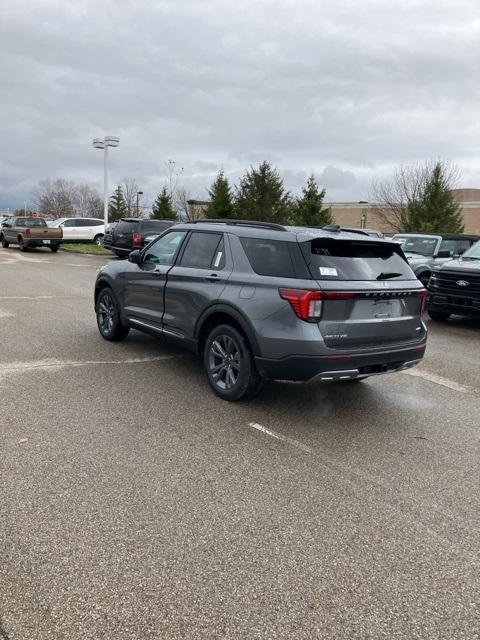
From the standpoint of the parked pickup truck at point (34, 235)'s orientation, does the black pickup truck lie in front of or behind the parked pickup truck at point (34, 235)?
behind

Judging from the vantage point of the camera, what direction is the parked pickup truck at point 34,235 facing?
facing away from the viewer and to the left of the viewer

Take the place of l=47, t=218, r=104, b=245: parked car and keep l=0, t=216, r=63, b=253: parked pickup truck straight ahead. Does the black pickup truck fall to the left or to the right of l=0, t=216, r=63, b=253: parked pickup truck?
left

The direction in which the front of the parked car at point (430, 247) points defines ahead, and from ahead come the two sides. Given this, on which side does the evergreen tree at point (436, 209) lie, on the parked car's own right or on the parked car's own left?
on the parked car's own right

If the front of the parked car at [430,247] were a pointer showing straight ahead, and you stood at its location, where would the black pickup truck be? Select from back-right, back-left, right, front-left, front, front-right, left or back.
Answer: front-left

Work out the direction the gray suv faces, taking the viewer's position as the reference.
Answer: facing away from the viewer and to the left of the viewer

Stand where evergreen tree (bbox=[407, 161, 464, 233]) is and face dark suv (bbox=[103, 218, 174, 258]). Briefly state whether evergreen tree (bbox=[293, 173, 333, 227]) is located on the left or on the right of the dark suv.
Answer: right

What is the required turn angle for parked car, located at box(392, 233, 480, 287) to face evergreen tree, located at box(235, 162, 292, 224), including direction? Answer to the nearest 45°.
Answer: approximately 90° to its right

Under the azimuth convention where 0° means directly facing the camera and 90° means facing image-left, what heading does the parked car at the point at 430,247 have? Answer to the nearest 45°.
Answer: approximately 45°

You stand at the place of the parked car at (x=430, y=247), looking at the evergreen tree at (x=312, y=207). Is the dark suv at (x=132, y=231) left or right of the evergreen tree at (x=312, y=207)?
left
